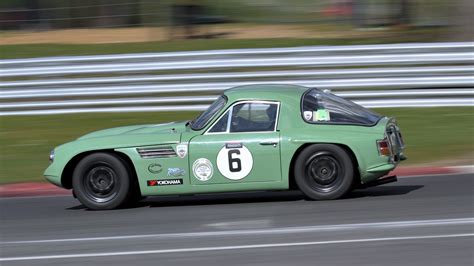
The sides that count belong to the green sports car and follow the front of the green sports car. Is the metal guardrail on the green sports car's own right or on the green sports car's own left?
on the green sports car's own right

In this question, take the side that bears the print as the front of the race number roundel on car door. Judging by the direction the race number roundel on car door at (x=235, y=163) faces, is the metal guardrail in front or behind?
behind

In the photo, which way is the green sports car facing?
to the viewer's left
